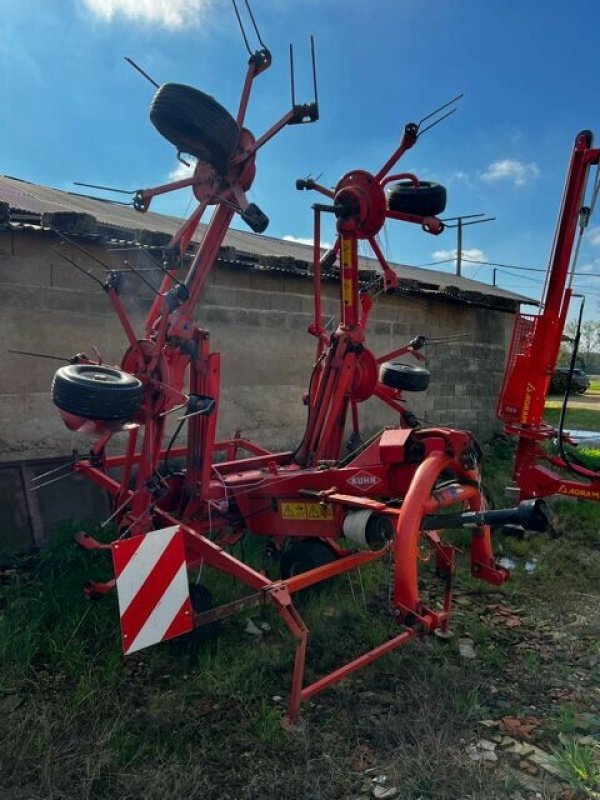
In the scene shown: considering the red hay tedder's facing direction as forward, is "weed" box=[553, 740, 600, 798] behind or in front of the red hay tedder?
in front

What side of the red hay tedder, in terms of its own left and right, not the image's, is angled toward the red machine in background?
left

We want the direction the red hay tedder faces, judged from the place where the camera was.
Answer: facing the viewer and to the right of the viewer

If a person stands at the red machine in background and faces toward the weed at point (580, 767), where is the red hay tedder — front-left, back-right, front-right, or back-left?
front-right

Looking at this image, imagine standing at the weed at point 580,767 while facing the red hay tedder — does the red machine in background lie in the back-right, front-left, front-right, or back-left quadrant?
front-right
